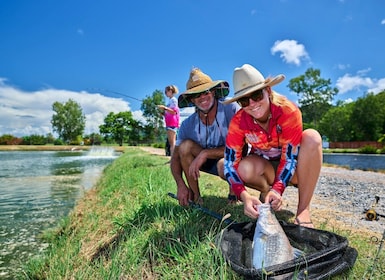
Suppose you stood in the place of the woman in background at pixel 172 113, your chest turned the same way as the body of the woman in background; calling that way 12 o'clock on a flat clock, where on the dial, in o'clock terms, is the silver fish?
The silver fish is roughly at 9 o'clock from the woman in background.

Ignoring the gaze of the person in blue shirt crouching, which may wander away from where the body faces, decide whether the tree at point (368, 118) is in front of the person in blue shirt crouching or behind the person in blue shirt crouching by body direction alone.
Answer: behind

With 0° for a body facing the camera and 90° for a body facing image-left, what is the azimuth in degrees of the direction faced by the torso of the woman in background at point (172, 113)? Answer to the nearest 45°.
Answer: approximately 90°

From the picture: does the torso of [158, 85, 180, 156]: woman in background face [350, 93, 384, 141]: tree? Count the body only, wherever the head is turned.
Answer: no

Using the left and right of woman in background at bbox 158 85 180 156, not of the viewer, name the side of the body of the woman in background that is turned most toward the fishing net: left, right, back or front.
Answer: left
